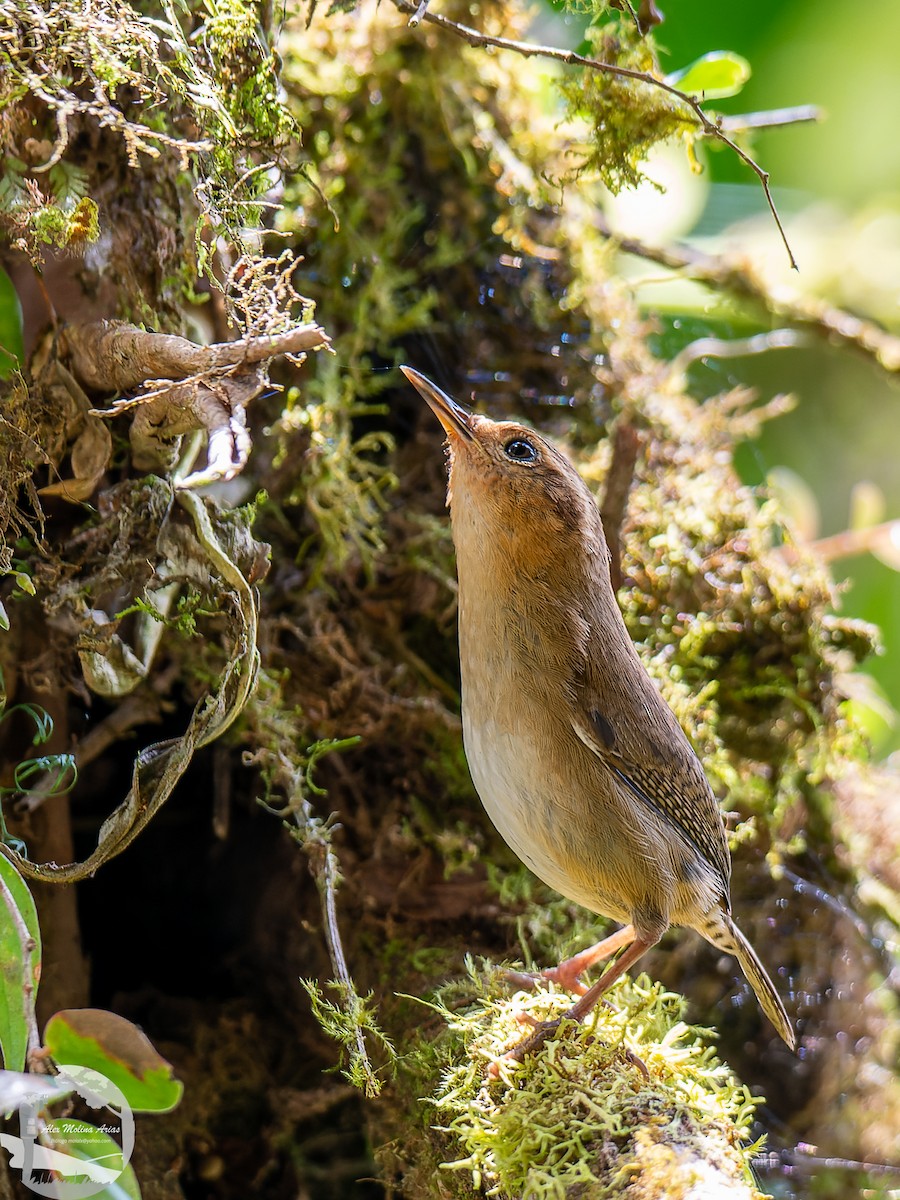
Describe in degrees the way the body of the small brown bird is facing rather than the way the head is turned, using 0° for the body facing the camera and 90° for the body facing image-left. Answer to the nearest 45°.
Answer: approximately 90°

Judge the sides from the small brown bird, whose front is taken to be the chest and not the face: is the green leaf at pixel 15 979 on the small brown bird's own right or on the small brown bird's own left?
on the small brown bird's own left

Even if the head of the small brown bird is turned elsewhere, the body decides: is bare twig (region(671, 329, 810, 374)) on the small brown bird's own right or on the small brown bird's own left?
on the small brown bird's own right

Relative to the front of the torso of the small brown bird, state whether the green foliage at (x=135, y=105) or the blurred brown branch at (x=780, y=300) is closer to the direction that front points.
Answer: the green foliage

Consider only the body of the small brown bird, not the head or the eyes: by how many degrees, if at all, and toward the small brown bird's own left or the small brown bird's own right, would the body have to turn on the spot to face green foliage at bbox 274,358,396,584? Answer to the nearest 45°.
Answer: approximately 45° to the small brown bird's own right
